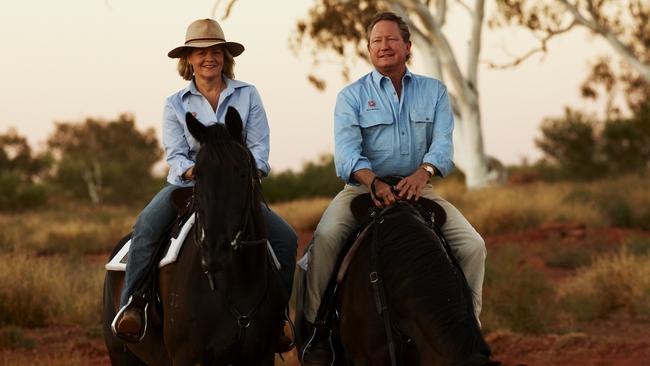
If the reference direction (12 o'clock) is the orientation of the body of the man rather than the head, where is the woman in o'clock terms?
The woman is roughly at 3 o'clock from the man.

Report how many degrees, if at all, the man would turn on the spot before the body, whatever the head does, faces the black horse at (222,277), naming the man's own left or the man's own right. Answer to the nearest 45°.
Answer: approximately 45° to the man's own right

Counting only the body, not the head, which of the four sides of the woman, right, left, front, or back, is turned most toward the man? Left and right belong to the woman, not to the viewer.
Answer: left

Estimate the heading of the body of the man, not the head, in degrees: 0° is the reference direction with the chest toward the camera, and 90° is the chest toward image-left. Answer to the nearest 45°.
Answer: approximately 0°

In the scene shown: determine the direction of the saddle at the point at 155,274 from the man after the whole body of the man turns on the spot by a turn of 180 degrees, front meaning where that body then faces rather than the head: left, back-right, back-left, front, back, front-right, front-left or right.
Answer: left

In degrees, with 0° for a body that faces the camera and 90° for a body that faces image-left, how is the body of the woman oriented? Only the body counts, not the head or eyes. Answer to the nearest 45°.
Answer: approximately 0°

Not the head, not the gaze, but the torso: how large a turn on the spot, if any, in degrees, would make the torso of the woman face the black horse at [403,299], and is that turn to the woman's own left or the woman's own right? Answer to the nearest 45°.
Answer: approximately 45° to the woman's own left

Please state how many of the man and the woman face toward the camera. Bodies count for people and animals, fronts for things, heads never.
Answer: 2
